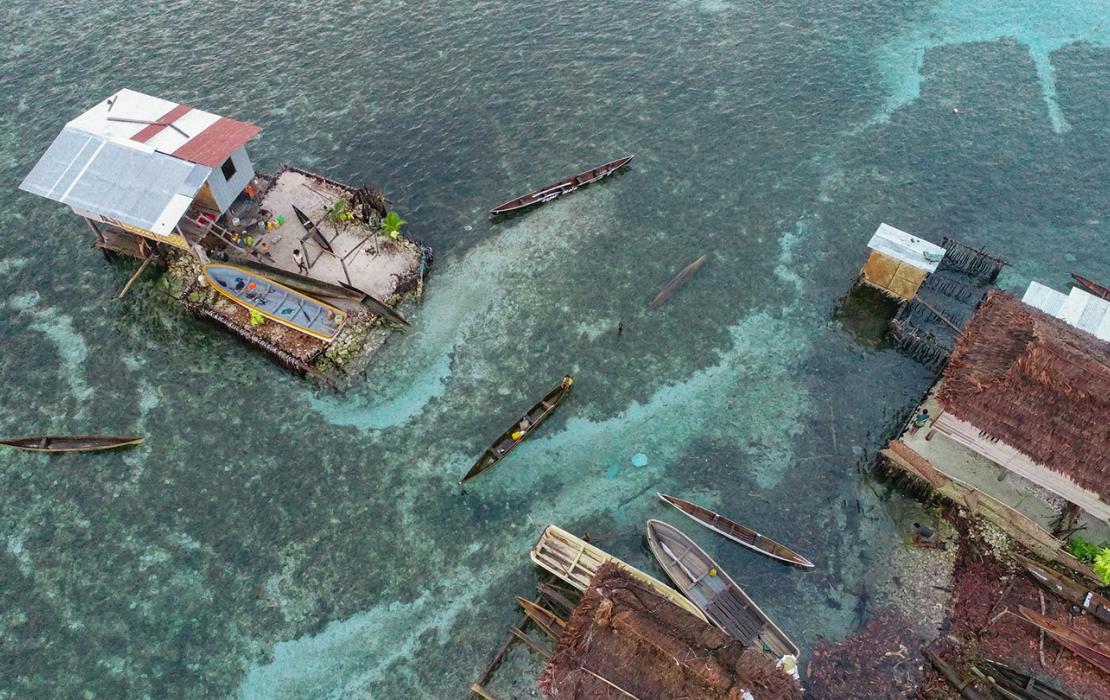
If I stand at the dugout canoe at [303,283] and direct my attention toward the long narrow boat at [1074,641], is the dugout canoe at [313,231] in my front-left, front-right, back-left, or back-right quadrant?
back-left

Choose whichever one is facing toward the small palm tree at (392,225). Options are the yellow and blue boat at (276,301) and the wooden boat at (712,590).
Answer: the wooden boat at (712,590)

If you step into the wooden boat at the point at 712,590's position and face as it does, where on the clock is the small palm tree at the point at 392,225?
The small palm tree is roughly at 12 o'clock from the wooden boat.

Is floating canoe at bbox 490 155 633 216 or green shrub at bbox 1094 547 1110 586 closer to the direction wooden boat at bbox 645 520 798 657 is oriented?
the floating canoe

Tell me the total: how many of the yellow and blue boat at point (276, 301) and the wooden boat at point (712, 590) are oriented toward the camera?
0

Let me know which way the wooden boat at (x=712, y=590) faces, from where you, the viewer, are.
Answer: facing away from the viewer and to the left of the viewer

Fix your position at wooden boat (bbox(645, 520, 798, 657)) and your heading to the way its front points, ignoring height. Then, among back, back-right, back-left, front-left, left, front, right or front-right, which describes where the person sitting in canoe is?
front
